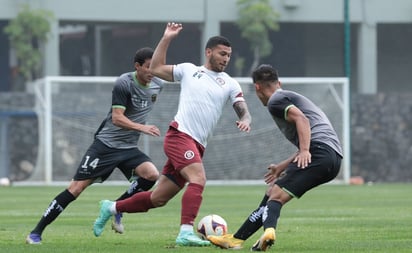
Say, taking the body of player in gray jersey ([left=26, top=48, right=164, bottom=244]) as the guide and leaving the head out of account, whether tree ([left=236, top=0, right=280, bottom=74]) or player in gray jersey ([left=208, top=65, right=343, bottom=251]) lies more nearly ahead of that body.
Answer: the player in gray jersey

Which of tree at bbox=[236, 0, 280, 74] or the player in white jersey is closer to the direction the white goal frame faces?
the player in white jersey

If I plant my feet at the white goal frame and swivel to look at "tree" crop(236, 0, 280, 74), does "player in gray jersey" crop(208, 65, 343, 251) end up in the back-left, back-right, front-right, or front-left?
back-right

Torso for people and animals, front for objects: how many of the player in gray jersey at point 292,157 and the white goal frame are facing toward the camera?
1

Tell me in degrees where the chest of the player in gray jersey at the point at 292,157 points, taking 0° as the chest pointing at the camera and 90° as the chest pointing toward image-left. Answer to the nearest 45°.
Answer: approximately 90°
